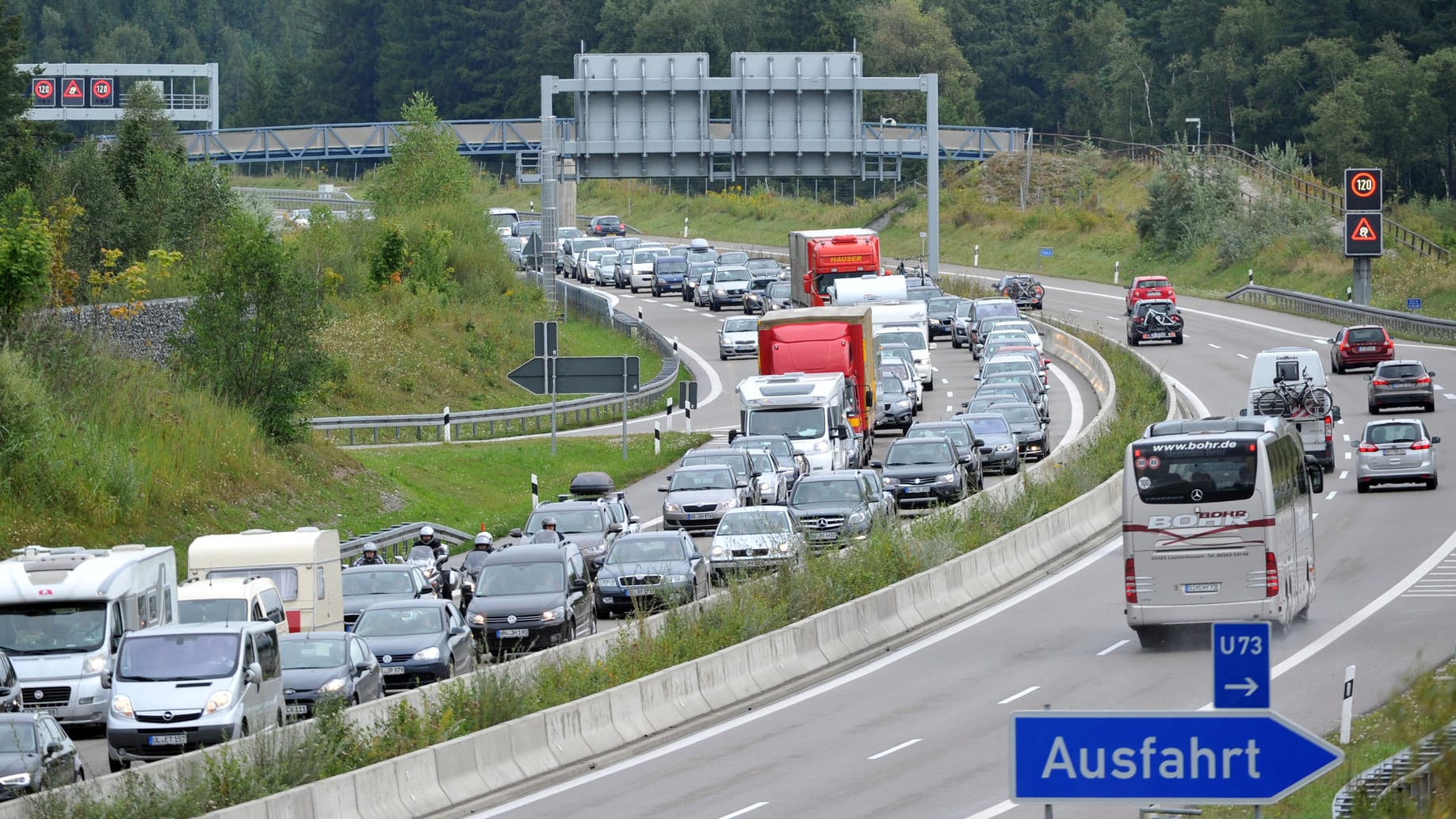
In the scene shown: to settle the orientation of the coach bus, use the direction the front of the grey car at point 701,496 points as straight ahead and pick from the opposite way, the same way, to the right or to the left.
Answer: the opposite way

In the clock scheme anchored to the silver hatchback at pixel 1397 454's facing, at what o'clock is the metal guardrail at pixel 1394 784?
The metal guardrail is roughly at 6 o'clock from the silver hatchback.

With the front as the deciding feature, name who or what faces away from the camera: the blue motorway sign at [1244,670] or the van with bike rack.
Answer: the van with bike rack

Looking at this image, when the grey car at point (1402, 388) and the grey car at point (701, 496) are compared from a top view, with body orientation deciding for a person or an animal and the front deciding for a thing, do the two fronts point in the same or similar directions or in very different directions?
very different directions

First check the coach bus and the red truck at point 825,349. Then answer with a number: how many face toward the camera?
1

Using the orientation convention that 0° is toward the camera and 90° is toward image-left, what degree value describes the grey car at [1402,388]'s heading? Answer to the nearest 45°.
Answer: approximately 180°

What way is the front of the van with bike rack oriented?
away from the camera

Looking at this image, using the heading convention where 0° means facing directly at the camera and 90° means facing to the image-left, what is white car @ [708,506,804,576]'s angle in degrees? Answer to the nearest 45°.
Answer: approximately 0°

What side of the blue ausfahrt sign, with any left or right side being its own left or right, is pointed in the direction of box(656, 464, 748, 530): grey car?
back

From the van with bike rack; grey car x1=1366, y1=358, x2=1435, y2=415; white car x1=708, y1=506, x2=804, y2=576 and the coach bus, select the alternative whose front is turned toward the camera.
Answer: the white car

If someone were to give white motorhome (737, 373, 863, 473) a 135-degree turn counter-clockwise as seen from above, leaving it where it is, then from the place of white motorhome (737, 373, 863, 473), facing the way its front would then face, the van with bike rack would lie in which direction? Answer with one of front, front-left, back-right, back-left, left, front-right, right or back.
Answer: front-right

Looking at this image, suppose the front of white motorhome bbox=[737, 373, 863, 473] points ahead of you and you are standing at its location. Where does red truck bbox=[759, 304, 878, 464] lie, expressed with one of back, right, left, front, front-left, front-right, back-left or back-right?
back

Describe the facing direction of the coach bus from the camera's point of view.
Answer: facing away from the viewer

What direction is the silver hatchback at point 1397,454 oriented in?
away from the camera
